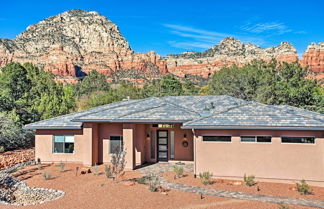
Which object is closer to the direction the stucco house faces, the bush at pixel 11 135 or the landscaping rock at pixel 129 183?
the landscaping rock

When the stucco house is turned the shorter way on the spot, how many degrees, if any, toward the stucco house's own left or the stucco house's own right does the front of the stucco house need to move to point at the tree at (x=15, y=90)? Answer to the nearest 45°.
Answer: approximately 135° to the stucco house's own right

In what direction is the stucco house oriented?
toward the camera

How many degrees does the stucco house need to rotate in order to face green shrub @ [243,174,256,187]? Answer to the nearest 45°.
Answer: approximately 45° to its left

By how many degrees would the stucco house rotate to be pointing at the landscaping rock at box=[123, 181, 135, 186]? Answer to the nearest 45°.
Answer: approximately 45° to its right

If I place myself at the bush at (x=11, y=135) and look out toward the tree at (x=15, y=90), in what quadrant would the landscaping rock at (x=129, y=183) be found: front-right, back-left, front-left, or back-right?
back-right

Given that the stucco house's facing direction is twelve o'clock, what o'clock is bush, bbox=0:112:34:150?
The bush is roughly at 4 o'clock from the stucco house.
